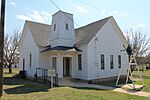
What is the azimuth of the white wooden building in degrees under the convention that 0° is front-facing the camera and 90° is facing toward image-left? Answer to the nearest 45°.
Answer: approximately 0°
